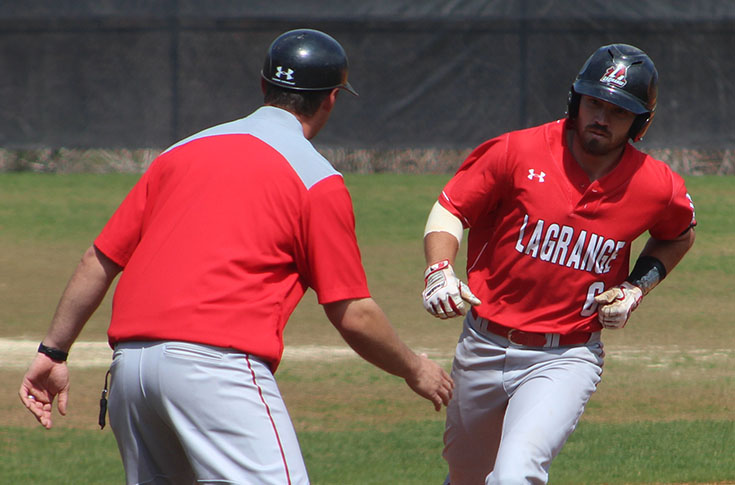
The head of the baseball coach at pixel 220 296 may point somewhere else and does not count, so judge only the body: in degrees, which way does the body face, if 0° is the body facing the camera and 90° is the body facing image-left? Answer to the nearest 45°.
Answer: approximately 225°

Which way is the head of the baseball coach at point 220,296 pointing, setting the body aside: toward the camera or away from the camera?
away from the camera

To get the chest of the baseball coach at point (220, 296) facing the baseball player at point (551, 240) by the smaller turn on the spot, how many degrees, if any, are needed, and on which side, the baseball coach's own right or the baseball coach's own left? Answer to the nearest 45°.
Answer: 0° — they already face them
